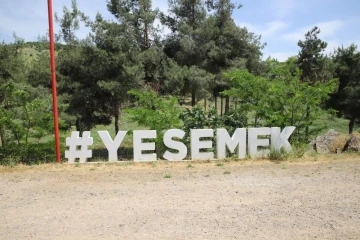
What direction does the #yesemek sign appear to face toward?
toward the camera

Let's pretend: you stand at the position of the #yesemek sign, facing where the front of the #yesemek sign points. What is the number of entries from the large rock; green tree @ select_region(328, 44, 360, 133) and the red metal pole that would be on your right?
1

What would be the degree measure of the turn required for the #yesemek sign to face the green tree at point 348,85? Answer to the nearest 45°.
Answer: approximately 135° to its left

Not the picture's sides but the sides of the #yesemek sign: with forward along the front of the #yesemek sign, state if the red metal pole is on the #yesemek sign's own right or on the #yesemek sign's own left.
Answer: on the #yesemek sign's own right

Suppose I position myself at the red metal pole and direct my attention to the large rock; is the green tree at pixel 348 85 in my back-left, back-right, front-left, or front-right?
front-left

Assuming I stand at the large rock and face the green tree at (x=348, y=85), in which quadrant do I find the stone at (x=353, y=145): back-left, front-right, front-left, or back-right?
front-right

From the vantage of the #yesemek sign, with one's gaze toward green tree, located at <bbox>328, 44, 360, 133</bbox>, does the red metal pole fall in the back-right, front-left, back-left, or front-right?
back-left

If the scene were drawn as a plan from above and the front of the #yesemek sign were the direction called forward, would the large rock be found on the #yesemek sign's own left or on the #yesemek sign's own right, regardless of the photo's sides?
on the #yesemek sign's own left

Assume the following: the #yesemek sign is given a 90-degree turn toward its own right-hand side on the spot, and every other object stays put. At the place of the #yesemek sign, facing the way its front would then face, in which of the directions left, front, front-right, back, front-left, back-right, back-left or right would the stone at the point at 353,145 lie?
back
